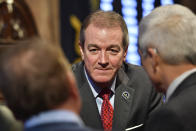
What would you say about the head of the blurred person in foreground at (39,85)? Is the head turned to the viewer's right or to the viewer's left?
to the viewer's right

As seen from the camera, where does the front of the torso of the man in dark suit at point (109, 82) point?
toward the camera

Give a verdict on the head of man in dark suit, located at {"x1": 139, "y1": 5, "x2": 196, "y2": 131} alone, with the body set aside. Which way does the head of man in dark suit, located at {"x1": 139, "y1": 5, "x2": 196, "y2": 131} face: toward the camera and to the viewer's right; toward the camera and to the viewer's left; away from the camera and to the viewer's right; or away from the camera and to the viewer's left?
away from the camera and to the viewer's left

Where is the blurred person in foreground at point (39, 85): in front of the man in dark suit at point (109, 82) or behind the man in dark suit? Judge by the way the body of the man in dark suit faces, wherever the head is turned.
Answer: in front

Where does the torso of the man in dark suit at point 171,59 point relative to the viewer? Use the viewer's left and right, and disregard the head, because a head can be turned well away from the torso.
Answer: facing away from the viewer and to the left of the viewer

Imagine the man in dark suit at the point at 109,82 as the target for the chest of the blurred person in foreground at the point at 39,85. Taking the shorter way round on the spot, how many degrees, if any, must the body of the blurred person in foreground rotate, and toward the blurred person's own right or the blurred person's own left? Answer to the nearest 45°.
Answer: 0° — they already face them

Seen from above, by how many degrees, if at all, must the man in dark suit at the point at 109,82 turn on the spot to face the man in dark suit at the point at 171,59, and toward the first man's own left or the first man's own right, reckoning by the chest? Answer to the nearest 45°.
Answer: approximately 45° to the first man's own left

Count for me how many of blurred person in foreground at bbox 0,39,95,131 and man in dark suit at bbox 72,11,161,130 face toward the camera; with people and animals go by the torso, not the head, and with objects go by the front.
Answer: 1

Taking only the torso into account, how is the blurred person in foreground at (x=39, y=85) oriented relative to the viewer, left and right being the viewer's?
facing away from the viewer and to the right of the viewer

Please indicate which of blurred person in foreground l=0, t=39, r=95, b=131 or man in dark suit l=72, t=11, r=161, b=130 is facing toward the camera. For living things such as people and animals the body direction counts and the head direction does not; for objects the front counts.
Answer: the man in dark suit
